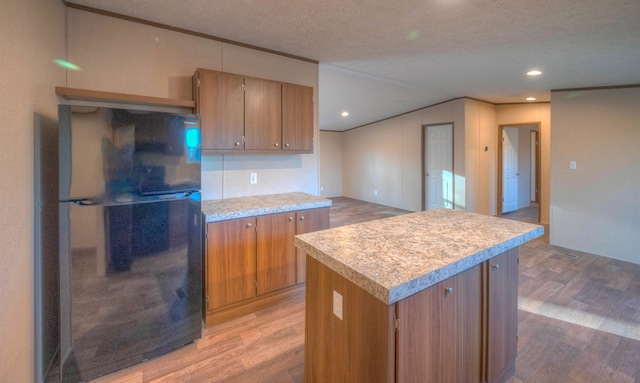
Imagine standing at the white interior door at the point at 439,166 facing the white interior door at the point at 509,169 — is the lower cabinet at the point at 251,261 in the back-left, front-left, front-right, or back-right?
back-right

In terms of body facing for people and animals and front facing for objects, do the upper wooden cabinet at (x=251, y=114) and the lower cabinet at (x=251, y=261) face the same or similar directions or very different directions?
same or similar directions

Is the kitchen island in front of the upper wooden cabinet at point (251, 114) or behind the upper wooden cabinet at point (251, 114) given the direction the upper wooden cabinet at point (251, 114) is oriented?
in front

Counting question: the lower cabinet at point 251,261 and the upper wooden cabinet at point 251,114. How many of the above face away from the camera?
0

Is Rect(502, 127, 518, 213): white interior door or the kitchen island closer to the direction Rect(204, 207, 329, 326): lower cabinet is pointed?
the kitchen island

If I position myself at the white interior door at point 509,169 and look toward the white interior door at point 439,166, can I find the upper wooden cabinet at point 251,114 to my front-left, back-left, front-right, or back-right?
front-left

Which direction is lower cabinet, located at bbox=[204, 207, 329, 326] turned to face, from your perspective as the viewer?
facing the viewer and to the right of the viewer

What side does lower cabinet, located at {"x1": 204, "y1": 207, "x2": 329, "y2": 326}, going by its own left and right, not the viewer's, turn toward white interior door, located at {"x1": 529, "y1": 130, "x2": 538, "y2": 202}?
left
